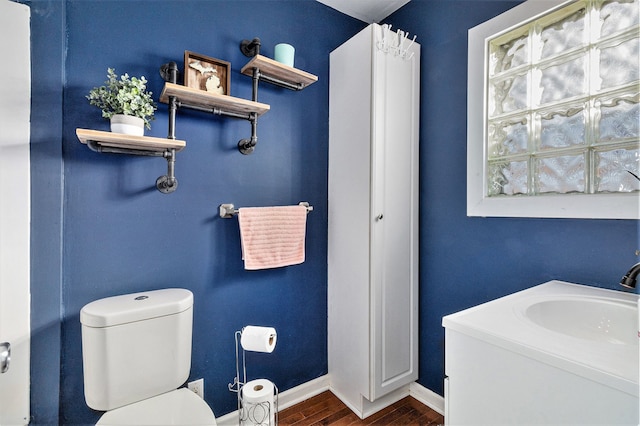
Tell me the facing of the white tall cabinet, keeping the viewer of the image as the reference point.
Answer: facing the viewer and to the right of the viewer

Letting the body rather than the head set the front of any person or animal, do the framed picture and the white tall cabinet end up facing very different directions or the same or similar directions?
same or similar directions

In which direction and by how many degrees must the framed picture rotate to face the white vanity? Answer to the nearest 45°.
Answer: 0° — it already faces it

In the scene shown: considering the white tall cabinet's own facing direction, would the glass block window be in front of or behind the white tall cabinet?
in front

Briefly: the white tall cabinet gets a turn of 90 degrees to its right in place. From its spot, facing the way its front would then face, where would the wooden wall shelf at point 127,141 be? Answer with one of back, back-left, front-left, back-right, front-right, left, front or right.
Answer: front

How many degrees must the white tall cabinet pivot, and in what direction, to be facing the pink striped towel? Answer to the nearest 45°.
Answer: approximately 135° to its right

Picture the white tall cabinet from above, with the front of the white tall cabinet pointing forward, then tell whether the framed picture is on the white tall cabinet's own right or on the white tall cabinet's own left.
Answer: on the white tall cabinet's own right

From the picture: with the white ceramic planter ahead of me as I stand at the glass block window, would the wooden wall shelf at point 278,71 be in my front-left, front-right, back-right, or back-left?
front-right

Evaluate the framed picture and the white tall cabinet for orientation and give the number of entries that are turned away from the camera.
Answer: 0

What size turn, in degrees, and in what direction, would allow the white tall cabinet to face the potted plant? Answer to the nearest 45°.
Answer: approximately 90° to its right
